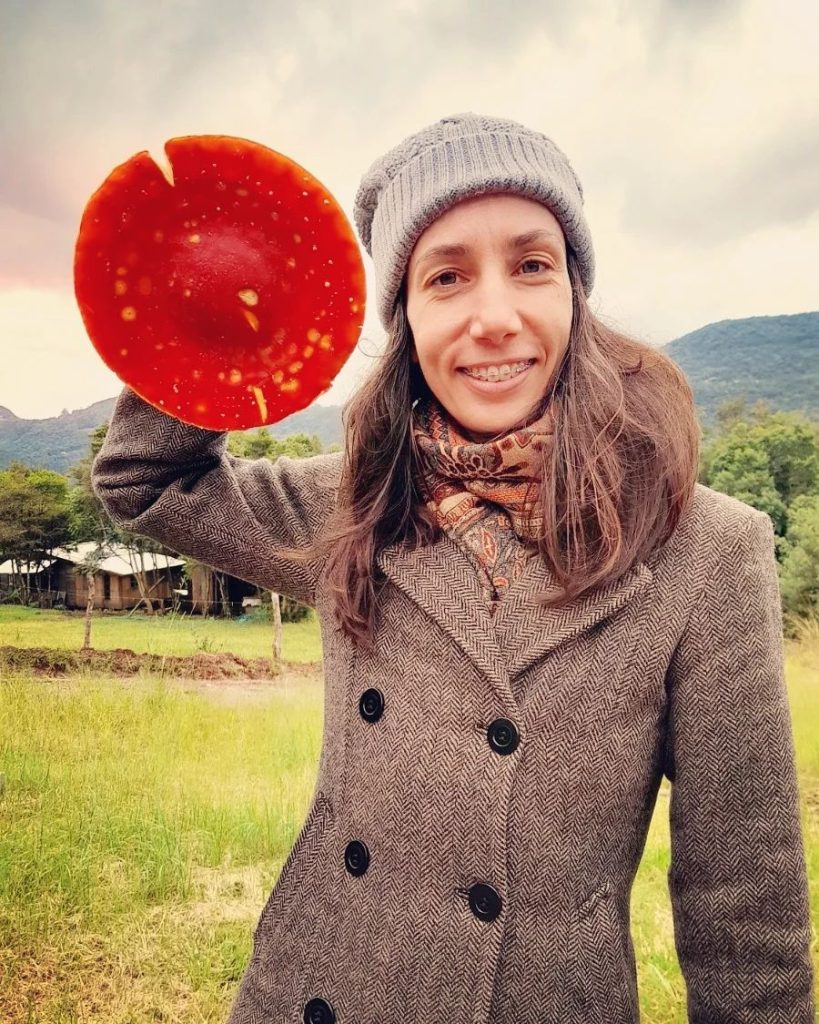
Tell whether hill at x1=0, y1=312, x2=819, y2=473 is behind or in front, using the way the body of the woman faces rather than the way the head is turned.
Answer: behind

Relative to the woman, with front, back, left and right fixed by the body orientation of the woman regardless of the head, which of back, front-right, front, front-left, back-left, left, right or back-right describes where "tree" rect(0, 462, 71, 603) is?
back-right

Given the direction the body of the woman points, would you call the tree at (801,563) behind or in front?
behind

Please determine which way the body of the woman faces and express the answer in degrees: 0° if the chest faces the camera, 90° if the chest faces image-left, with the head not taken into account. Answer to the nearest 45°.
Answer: approximately 0°
